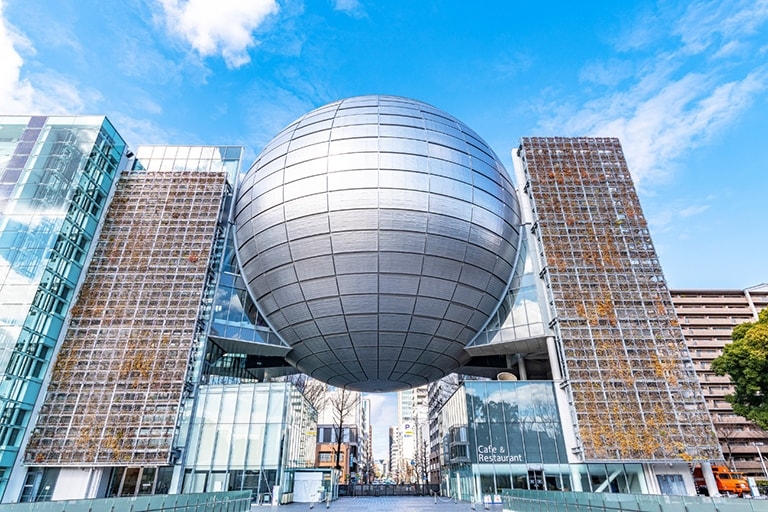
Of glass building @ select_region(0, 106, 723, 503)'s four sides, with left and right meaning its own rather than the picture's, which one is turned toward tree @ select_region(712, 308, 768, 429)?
left

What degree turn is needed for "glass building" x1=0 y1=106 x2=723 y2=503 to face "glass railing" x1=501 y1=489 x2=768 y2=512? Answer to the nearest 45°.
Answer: approximately 45° to its left

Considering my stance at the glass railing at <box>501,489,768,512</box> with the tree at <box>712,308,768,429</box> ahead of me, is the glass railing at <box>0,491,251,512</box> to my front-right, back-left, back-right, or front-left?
back-left

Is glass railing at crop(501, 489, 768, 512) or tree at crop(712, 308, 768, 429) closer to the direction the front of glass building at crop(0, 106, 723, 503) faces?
the glass railing

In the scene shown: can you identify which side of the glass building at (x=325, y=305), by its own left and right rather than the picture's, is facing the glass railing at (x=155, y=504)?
front

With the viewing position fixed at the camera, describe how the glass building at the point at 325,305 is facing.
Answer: facing the viewer

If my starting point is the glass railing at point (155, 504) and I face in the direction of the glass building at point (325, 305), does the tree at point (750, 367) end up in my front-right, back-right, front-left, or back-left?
front-right

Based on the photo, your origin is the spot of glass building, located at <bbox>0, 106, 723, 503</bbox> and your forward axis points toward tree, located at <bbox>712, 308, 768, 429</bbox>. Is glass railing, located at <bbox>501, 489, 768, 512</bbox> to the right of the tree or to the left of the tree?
right

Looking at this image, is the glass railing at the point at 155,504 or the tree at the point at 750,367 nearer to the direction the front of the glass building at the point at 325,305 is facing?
the glass railing
